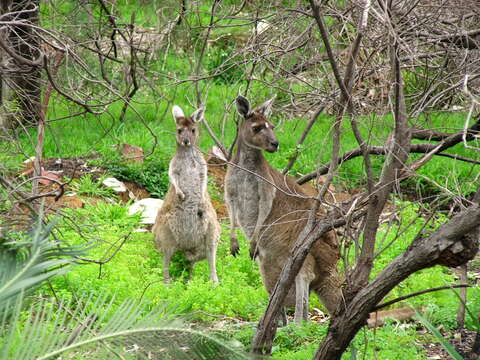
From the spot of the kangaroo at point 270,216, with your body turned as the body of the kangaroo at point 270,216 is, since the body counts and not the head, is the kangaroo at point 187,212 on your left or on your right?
on your right

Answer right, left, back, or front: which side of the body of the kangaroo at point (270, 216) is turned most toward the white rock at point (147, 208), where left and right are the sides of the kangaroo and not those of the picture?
right

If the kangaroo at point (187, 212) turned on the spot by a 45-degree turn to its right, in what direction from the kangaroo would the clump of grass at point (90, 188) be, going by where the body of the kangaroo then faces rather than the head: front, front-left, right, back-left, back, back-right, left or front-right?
right

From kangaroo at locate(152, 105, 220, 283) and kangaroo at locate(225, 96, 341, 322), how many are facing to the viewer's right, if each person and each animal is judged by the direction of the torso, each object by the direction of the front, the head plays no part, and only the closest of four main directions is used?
0

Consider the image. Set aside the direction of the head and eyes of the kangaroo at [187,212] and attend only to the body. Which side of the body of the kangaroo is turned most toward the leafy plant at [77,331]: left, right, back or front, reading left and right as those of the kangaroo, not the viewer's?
front

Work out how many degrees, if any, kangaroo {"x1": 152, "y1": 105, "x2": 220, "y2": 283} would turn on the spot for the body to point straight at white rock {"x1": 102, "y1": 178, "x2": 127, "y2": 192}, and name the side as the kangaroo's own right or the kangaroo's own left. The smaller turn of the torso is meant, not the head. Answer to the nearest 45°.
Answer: approximately 135° to the kangaroo's own right

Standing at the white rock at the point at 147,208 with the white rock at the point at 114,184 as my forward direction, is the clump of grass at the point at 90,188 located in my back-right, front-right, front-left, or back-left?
front-left

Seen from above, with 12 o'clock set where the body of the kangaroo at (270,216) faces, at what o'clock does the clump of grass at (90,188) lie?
The clump of grass is roughly at 3 o'clock from the kangaroo.

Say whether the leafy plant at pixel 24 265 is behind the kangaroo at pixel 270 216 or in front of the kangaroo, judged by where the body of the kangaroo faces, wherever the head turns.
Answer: in front

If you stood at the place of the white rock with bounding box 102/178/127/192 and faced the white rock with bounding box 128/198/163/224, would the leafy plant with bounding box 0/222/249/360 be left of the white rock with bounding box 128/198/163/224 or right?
right

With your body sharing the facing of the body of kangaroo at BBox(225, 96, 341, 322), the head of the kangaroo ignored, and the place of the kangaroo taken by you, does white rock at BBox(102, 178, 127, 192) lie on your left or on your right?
on your right

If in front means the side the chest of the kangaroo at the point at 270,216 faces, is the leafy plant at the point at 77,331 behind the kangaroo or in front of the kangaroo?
in front

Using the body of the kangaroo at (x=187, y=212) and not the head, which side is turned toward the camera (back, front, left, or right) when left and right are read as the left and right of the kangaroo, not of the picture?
front
